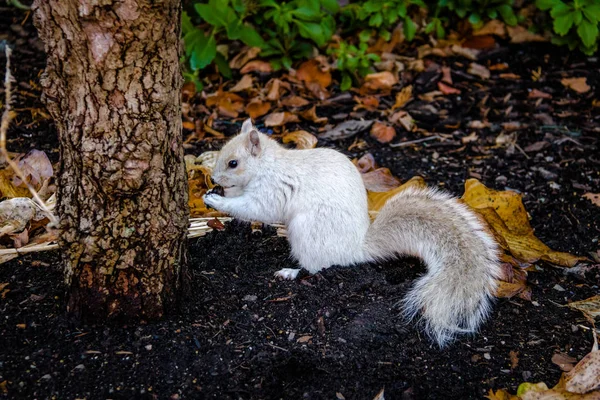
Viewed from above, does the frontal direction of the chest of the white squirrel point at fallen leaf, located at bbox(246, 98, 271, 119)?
no

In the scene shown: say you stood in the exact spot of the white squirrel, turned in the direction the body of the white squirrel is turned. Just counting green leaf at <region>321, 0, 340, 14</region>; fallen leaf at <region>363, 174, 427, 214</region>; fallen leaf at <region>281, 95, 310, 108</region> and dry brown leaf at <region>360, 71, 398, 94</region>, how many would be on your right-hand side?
4

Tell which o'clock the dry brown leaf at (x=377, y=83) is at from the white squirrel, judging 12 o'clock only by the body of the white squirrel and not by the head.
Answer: The dry brown leaf is roughly at 3 o'clock from the white squirrel.

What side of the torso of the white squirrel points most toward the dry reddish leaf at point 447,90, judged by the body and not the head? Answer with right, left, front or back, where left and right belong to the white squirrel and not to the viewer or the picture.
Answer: right

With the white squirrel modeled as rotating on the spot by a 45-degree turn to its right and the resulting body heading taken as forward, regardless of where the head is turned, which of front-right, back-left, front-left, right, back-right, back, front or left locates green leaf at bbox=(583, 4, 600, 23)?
right

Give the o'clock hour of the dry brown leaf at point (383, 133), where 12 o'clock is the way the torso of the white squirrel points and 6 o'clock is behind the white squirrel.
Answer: The dry brown leaf is roughly at 3 o'clock from the white squirrel.

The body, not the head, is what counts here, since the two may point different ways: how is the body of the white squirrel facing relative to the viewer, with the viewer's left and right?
facing to the left of the viewer

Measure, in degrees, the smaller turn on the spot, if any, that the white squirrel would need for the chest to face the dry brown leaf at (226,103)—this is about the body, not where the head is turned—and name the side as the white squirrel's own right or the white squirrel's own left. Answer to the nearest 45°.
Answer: approximately 45° to the white squirrel's own right

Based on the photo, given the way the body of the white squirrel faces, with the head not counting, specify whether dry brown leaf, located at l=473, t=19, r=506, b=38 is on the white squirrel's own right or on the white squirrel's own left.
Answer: on the white squirrel's own right

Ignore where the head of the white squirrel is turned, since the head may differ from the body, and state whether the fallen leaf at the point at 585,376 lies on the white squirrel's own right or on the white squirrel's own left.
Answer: on the white squirrel's own left

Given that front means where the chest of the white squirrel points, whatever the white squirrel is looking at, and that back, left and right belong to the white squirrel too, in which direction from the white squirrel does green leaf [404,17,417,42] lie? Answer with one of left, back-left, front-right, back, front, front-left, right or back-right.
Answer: right

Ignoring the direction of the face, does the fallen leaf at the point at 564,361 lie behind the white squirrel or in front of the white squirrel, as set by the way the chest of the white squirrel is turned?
behind

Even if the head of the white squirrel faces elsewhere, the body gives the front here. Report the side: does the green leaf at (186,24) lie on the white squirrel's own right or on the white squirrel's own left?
on the white squirrel's own right

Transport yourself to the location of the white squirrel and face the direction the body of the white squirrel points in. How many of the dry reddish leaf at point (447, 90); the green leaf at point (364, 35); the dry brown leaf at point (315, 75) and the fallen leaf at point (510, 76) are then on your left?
0

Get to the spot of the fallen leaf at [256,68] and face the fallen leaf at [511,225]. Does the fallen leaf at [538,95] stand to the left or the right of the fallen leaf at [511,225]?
left

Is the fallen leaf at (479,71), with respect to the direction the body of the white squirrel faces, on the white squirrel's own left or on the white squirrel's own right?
on the white squirrel's own right

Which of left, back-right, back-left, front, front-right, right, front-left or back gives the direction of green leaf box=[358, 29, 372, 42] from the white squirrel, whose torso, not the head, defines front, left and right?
right

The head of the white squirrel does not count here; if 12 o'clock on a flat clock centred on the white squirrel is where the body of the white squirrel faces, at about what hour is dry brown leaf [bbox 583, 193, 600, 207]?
The dry brown leaf is roughly at 5 o'clock from the white squirrel.

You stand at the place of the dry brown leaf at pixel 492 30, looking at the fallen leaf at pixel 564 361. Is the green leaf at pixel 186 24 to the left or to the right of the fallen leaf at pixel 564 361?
right

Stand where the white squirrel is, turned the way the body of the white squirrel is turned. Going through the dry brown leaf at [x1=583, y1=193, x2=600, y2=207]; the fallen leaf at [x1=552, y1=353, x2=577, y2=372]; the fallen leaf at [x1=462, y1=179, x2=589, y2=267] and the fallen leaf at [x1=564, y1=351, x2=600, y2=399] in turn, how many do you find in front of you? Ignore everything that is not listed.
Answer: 0

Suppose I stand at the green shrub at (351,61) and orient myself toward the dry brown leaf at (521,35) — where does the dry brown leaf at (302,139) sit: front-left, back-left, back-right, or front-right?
back-right
